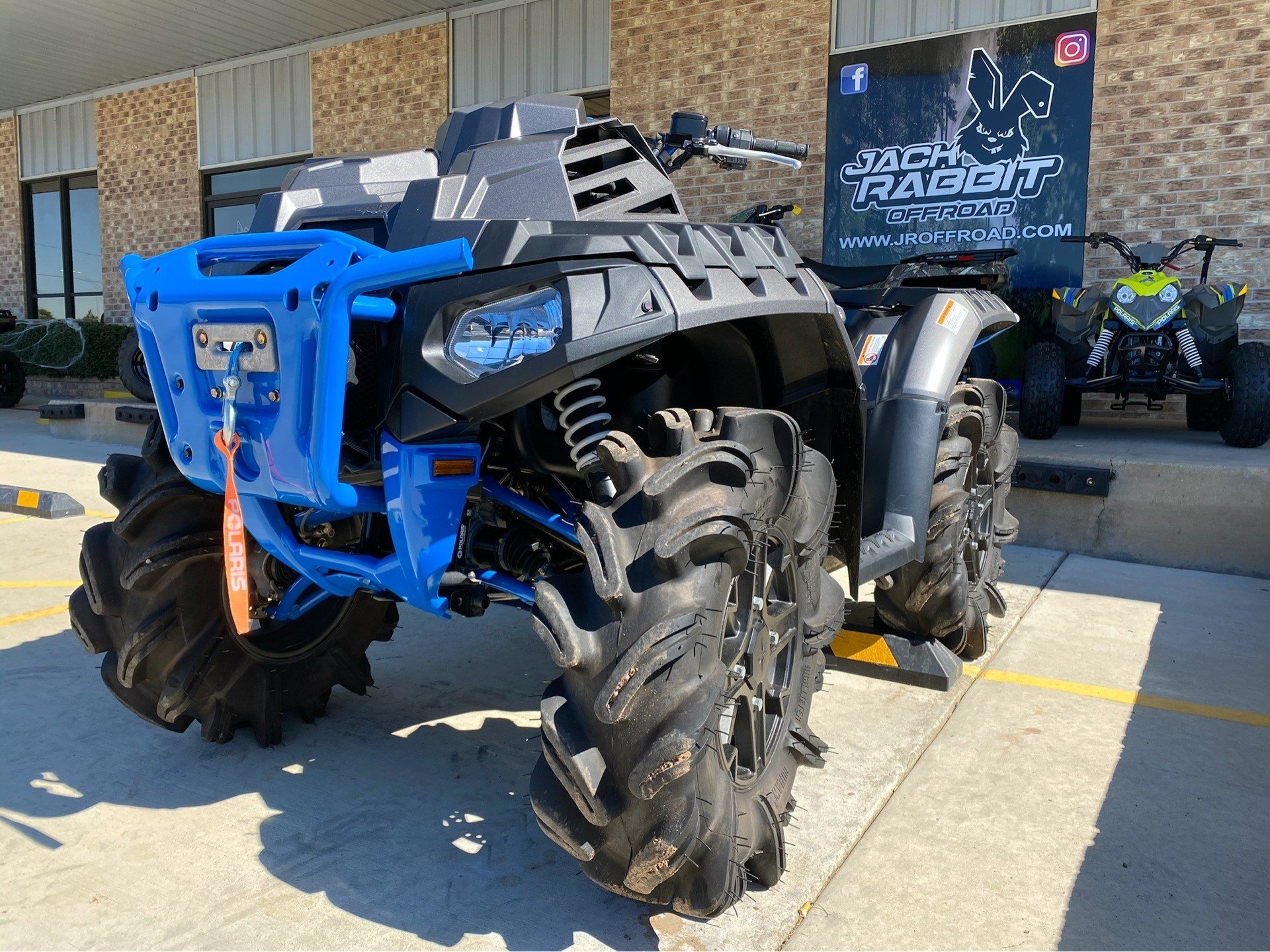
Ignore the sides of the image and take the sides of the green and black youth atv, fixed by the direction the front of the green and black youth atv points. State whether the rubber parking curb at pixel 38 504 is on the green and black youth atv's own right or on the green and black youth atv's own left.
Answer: on the green and black youth atv's own right

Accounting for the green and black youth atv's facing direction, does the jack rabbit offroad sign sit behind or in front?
behind

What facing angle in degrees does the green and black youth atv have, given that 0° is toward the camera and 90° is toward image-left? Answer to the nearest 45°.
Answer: approximately 0°

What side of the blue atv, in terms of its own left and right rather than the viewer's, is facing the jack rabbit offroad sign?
back

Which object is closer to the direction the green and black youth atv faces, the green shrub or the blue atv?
the blue atv

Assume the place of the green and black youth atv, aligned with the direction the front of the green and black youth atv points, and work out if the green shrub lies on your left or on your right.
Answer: on your right

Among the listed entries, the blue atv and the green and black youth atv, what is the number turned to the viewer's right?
0

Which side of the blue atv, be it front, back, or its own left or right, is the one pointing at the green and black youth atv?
back

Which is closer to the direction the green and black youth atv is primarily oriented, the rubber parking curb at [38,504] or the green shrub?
the rubber parking curb

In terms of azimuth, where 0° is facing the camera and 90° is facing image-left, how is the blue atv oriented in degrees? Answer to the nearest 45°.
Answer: approximately 45°
